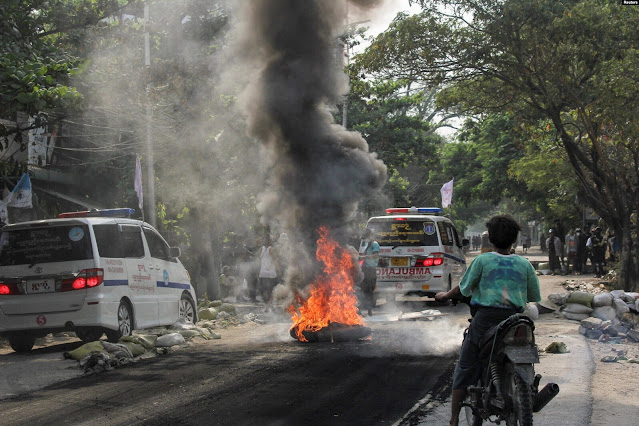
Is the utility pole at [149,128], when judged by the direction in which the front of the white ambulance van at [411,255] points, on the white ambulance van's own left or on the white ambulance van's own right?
on the white ambulance van's own left

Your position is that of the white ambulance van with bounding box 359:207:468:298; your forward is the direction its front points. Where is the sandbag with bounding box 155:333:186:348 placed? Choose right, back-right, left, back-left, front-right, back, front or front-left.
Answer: back-left

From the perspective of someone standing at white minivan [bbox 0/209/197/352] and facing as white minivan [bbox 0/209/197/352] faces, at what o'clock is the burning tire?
The burning tire is roughly at 2 o'clock from the white minivan.

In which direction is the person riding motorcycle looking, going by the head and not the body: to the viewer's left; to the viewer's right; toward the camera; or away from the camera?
away from the camera

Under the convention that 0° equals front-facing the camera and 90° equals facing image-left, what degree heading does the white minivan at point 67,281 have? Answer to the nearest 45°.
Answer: approximately 225°

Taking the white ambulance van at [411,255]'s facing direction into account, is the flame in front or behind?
behind

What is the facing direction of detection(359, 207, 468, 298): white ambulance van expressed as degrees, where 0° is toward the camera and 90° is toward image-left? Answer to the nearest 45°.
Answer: approximately 180°

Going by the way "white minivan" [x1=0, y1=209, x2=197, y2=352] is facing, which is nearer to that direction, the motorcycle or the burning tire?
the burning tire

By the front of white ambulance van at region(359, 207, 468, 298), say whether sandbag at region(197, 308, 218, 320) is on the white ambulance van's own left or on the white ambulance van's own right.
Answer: on the white ambulance van's own left
